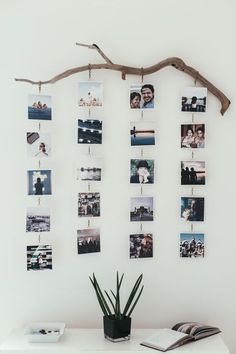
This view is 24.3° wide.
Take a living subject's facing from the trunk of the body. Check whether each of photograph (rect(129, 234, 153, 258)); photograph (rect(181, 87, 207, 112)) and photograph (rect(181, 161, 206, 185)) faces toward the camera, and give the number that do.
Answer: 3

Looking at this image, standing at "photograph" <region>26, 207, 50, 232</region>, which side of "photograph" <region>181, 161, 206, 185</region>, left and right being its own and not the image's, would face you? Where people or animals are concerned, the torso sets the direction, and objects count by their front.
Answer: right

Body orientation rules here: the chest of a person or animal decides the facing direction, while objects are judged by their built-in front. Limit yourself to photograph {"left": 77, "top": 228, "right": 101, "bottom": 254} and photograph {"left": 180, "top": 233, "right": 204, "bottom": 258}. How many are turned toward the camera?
2

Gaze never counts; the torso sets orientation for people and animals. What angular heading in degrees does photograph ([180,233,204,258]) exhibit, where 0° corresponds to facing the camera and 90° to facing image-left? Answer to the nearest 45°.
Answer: approximately 0°

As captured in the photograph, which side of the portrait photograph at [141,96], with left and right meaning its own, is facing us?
front

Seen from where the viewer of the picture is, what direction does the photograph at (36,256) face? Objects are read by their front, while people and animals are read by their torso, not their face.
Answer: facing the viewer

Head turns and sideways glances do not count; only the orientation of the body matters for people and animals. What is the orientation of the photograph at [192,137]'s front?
toward the camera
